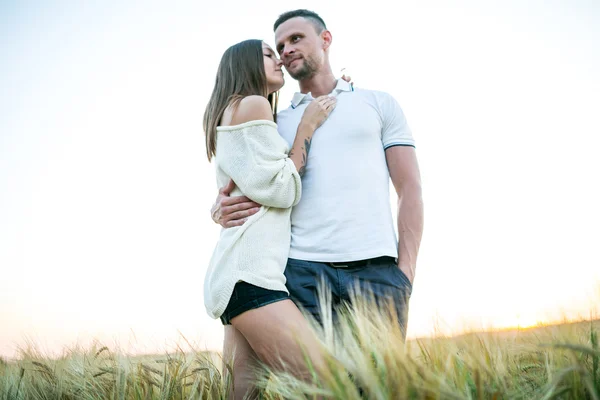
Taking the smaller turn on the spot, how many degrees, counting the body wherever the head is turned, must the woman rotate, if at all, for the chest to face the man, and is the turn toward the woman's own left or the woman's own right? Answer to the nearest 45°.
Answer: approximately 45° to the woman's own left

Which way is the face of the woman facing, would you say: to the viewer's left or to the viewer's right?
to the viewer's right

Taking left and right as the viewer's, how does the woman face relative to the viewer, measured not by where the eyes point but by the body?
facing to the right of the viewer
